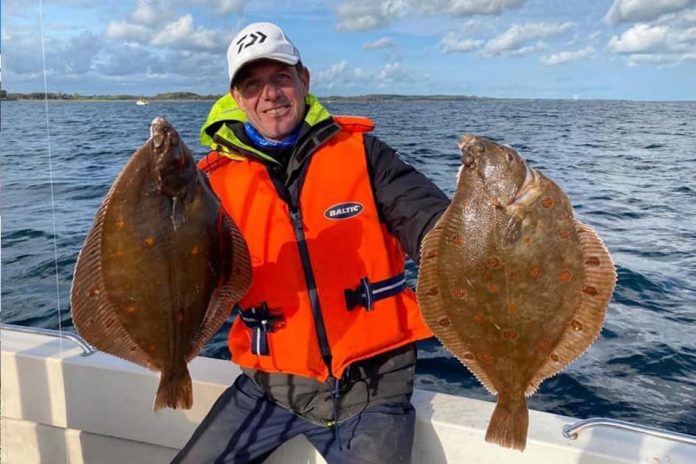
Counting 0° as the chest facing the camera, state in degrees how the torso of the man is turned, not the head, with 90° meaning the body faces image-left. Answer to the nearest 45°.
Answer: approximately 0°
